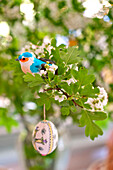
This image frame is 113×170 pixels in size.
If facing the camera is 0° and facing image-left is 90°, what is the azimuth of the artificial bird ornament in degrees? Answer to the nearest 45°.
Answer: approximately 90°
